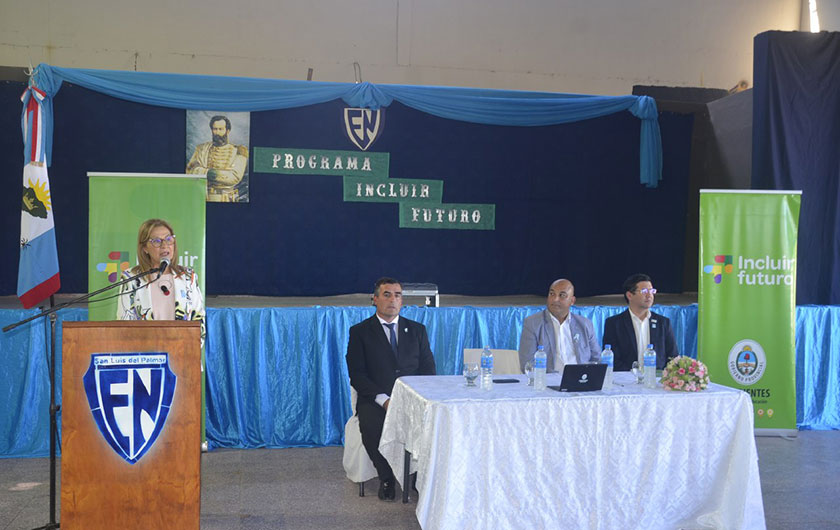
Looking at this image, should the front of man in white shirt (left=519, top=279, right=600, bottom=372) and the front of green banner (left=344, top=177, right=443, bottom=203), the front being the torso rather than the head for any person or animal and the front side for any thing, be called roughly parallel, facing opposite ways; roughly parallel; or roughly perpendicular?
roughly parallel

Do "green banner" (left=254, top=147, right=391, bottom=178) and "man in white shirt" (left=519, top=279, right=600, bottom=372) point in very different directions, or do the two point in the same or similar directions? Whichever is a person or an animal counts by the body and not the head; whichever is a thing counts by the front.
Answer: same or similar directions

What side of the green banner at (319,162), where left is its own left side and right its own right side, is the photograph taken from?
front

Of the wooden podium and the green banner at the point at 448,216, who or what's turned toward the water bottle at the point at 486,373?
the green banner

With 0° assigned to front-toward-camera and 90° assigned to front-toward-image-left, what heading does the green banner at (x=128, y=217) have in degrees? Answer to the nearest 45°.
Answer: approximately 0°

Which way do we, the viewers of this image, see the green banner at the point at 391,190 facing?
facing the viewer

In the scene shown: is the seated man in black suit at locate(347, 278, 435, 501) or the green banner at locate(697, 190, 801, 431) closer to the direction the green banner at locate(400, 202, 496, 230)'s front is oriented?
the seated man in black suit

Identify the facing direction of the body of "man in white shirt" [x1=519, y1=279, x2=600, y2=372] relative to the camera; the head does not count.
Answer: toward the camera

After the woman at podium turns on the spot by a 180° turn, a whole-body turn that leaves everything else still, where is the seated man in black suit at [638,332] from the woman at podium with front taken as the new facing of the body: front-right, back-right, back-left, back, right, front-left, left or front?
right

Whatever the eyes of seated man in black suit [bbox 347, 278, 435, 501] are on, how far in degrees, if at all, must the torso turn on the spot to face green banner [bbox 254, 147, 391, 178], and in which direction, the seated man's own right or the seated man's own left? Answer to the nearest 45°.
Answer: approximately 180°

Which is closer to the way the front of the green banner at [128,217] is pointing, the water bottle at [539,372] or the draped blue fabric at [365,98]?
the water bottle

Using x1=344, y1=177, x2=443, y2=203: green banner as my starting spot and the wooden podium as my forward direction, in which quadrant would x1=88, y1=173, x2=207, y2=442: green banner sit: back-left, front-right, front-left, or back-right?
front-right

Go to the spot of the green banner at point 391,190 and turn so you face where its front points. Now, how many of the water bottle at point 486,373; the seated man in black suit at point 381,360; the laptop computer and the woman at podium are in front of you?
4

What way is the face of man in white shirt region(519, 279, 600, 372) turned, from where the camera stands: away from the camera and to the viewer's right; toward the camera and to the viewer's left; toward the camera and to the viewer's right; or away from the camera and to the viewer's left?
toward the camera and to the viewer's left

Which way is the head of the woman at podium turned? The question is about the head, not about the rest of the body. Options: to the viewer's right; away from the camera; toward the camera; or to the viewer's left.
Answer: toward the camera

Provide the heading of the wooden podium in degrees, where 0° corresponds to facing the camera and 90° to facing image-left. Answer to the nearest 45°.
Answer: approximately 0°

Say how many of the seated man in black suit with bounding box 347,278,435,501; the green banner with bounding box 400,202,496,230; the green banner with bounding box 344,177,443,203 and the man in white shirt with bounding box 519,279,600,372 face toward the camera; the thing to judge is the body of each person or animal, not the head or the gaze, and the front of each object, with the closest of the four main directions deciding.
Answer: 4
